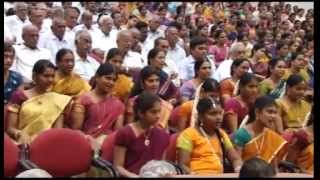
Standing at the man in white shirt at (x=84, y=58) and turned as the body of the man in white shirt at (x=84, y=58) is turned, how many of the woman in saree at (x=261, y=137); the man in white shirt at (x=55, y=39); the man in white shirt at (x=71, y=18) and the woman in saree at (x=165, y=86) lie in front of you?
2

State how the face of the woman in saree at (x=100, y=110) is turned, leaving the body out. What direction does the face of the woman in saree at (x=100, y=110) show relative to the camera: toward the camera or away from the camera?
toward the camera

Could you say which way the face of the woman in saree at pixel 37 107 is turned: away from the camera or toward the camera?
toward the camera

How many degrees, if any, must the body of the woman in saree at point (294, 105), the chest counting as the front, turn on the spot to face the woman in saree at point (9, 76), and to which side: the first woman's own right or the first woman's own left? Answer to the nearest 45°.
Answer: approximately 135° to the first woman's own right

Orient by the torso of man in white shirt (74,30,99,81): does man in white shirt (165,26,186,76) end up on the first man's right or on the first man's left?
on the first man's left

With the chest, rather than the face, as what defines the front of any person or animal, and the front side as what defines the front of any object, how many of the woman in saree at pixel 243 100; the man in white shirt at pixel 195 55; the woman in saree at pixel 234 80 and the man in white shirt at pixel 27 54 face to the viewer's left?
0

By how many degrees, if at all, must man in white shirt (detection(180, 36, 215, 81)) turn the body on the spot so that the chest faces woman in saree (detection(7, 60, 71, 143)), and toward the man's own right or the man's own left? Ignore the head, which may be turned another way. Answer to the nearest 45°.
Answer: approximately 90° to the man's own right

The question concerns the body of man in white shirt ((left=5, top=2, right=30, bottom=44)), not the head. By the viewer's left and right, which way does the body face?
facing the viewer and to the right of the viewer

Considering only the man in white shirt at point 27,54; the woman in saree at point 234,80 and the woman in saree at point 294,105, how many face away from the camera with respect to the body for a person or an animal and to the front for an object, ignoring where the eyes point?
0

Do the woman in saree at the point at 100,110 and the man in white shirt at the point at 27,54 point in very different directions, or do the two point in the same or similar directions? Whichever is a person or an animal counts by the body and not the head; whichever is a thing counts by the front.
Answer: same or similar directions

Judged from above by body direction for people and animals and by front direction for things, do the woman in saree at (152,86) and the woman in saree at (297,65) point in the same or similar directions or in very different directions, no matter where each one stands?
same or similar directions

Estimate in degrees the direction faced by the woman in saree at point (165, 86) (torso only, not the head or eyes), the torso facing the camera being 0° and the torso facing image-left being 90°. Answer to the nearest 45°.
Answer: approximately 315°

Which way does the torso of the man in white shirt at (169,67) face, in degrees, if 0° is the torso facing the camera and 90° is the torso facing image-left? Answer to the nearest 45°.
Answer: approximately 315°

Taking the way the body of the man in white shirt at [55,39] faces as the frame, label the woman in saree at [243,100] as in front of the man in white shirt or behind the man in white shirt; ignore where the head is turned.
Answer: in front
